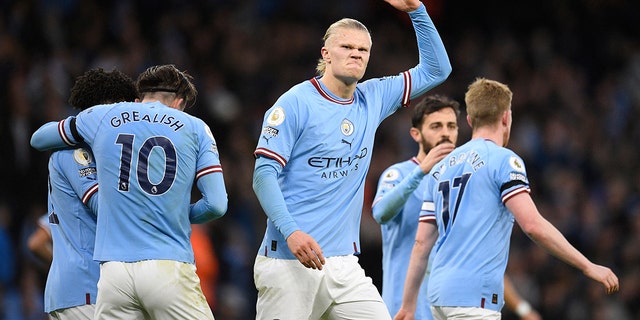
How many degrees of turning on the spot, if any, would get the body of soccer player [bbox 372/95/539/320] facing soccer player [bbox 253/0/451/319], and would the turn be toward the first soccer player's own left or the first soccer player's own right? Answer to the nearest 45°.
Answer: approximately 45° to the first soccer player's own right

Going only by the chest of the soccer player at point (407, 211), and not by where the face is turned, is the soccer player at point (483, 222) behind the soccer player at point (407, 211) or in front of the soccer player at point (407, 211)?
in front

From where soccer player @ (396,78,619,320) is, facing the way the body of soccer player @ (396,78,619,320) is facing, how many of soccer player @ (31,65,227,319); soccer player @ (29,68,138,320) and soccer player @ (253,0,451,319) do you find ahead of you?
0

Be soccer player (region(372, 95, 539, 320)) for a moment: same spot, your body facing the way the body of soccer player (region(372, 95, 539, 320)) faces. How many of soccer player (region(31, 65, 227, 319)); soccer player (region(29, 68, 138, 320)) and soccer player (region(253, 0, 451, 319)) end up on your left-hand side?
0

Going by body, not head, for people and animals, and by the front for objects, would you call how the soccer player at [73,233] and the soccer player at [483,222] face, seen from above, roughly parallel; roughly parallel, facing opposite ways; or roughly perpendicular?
roughly parallel

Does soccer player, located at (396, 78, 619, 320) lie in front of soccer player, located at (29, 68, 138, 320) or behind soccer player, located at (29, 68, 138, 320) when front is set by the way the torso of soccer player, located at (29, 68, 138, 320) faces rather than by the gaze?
in front

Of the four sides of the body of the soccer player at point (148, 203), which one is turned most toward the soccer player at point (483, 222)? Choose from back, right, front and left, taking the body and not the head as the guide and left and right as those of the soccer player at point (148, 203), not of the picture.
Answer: right

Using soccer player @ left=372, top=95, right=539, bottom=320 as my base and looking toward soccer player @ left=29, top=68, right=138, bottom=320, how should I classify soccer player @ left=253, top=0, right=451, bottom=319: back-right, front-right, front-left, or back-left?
front-left

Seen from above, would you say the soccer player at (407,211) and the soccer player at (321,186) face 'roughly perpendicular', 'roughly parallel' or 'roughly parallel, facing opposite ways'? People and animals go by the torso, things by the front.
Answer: roughly parallel

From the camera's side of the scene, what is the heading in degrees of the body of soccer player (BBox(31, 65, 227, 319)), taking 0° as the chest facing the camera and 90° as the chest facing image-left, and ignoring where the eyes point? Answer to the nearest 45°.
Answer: approximately 180°

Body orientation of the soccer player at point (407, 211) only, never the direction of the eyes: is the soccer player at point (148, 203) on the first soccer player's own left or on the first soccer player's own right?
on the first soccer player's own right

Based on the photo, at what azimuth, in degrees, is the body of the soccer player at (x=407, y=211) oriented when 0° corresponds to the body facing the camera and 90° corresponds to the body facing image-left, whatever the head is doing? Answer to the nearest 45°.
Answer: approximately 315°

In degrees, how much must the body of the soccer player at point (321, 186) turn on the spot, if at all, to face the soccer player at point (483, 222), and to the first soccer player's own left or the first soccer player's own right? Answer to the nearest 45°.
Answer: approximately 45° to the first soccer player's own left

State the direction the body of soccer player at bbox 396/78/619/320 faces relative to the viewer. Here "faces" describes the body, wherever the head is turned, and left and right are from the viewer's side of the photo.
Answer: facing away from the viewer and to the right of the viewer

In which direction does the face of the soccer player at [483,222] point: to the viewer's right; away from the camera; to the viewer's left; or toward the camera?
away from the camera

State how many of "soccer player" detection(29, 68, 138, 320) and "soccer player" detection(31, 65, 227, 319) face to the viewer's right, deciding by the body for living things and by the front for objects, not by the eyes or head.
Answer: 1

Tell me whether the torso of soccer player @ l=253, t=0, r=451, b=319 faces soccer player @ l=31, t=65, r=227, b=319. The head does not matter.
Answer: no

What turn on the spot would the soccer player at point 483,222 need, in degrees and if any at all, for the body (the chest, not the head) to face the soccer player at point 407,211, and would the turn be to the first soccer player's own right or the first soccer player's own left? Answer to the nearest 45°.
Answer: approximately 90° to the first soccer player's own left
